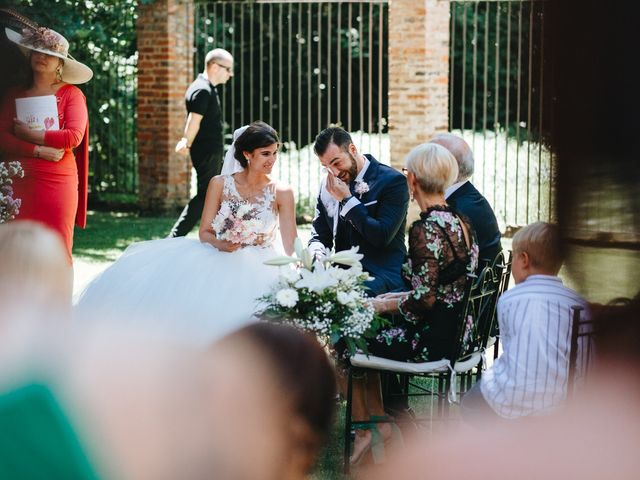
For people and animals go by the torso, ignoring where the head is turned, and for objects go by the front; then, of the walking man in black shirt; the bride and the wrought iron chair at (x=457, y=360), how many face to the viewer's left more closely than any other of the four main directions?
1

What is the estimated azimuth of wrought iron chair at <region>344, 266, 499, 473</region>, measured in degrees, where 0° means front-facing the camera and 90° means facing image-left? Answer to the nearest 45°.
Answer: approximately 90°

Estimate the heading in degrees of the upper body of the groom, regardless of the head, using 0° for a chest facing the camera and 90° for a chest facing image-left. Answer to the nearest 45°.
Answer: approximately 45°

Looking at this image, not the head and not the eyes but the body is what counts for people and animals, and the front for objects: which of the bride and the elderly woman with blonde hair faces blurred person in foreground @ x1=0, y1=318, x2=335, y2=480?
the bride

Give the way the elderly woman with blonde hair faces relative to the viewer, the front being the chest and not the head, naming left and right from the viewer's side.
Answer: facing away from the viewer and to the left of the viewer

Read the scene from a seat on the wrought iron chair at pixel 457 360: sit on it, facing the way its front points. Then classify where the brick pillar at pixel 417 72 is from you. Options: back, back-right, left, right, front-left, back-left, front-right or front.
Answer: right

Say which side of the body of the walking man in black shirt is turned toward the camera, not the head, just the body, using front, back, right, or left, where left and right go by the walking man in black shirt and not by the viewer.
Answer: right

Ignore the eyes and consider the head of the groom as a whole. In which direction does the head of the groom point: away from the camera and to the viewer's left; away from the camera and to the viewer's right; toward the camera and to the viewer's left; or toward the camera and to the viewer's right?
toward the camera and to the viewer's left

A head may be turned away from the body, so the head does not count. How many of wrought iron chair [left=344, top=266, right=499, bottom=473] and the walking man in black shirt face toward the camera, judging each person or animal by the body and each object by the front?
0

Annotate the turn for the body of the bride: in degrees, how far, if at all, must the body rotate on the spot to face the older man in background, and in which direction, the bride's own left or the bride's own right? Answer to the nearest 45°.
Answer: approximately 45° to the bride's own left

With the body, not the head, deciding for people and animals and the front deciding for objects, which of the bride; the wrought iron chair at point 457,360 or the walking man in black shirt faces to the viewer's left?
the wrought iron chair

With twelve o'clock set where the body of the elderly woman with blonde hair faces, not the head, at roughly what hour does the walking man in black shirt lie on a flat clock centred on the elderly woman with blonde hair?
The walking man in black shirt is roughly at 1 o'clock from the elderly woman with blonde hair.
